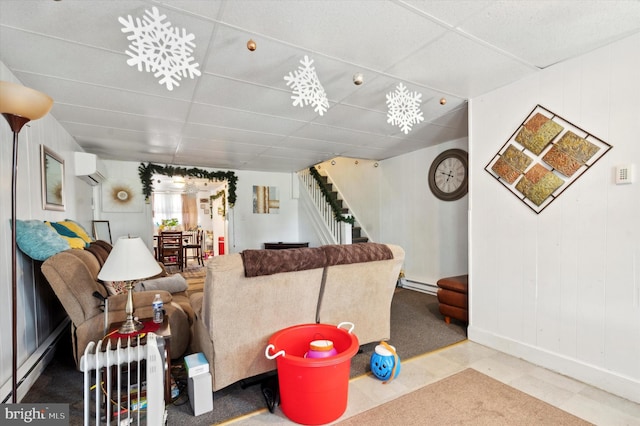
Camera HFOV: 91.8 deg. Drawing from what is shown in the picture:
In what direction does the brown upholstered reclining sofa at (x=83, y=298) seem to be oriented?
to the viewer's right

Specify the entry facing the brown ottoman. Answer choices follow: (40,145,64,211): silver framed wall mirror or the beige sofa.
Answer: the silver framed wall mirror

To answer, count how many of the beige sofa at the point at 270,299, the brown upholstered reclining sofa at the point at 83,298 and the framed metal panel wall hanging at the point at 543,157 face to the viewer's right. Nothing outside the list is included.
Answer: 1

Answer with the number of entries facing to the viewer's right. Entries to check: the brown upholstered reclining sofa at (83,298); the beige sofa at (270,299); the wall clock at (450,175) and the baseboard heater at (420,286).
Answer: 1

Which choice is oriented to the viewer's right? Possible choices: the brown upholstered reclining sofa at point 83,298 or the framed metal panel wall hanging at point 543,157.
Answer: the brown upholstered reclining sofa

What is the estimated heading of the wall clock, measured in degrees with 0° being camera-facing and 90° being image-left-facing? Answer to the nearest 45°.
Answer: approximately 45°

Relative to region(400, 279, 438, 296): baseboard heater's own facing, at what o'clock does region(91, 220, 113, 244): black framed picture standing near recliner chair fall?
The black framed picture standing near recliner chair is roughly at 1 o'clock from the baseboard heater.

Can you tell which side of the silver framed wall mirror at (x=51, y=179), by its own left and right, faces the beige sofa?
front

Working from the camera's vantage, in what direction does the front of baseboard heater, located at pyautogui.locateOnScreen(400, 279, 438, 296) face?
facing the viewer and to the left of the viewer

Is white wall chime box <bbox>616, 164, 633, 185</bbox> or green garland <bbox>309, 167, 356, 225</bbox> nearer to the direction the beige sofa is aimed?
the green garland

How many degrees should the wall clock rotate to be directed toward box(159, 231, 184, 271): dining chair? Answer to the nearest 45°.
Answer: approximately 45° to its right

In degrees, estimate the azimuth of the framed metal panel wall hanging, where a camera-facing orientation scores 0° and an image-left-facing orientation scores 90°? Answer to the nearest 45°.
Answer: approximately 45°

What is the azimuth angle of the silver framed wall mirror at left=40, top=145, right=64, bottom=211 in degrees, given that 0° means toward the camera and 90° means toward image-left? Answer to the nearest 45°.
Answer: approximately 315°
